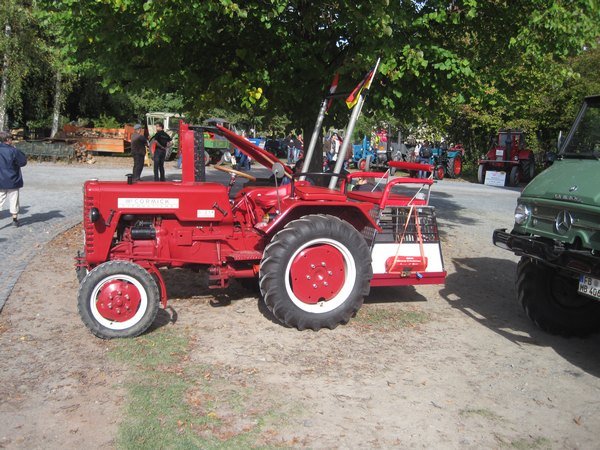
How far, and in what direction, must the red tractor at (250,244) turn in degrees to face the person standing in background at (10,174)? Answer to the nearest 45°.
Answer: approximately 45° to its right

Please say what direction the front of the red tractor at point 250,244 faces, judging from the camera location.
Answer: facing to the left of the viewer

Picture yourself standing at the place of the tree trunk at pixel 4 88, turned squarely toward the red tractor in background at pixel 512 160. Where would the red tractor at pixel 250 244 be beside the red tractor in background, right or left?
right

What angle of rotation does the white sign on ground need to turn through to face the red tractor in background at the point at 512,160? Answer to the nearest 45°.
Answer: approximately 135° to its left

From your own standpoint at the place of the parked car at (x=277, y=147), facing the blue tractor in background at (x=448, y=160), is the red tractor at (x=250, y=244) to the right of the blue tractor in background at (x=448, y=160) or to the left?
right

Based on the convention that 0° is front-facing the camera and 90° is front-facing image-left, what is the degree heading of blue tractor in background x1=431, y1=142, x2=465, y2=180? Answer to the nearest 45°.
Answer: approximately 45°

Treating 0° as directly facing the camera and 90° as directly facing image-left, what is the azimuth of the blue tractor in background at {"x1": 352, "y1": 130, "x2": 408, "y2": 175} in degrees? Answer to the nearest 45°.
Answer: approximately 45°

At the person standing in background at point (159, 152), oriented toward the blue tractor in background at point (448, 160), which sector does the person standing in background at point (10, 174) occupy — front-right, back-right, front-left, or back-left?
back-right

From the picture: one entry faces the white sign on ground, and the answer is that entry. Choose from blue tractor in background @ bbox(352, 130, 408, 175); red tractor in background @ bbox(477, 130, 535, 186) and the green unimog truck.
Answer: the red tractor in background

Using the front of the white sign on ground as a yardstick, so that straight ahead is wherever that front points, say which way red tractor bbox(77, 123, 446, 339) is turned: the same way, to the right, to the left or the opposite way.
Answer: to the right

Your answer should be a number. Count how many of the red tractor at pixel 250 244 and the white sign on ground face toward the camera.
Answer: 1

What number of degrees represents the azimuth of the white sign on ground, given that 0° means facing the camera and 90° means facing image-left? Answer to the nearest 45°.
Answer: approximately 0°
